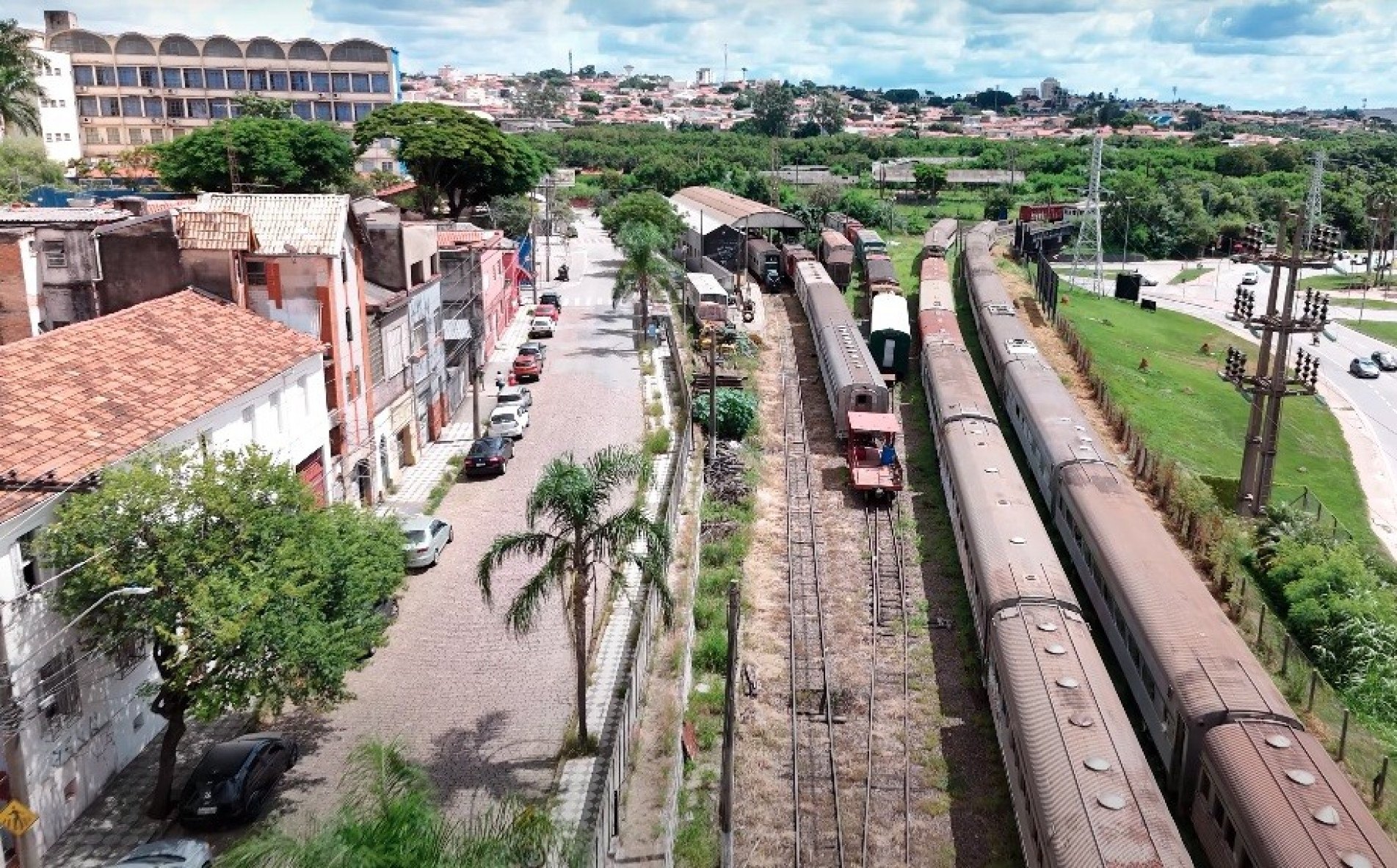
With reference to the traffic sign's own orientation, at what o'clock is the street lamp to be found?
The street lamp is roughly at 7 o'clock from the traffic sign.

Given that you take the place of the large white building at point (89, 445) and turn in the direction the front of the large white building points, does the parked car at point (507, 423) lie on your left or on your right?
on your left

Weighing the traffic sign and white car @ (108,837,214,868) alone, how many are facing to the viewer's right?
0

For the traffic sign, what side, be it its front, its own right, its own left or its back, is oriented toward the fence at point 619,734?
left

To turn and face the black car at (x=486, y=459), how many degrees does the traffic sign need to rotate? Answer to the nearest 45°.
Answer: approximately 135° to its left

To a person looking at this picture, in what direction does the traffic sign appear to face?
facing the viewer

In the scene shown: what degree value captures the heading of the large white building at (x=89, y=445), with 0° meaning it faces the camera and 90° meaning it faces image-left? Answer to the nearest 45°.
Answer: approximately 315°

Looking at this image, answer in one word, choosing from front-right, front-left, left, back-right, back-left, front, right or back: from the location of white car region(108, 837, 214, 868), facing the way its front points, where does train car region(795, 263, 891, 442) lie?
front-right

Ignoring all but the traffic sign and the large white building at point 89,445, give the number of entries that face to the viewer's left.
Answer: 0

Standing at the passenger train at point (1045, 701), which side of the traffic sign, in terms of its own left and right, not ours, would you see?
left
